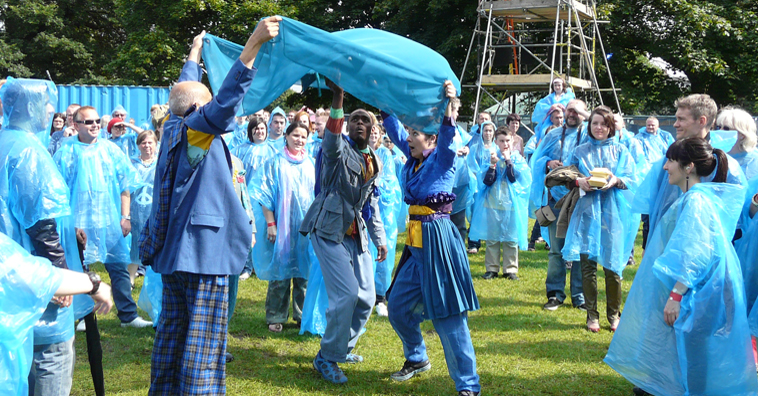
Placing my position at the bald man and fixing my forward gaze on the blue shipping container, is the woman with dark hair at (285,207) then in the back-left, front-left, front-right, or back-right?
front-right

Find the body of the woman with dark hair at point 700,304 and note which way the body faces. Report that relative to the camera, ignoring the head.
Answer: to the viewer's left

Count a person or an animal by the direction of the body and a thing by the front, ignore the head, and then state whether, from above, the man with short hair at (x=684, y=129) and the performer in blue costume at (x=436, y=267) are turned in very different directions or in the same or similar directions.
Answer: same or similar directions

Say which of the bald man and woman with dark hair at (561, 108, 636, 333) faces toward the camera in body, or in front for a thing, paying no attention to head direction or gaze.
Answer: the woman with dark hair

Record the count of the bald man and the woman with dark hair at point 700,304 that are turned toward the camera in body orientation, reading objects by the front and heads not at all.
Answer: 0

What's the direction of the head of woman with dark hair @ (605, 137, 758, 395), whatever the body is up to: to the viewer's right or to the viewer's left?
to the viewer's left

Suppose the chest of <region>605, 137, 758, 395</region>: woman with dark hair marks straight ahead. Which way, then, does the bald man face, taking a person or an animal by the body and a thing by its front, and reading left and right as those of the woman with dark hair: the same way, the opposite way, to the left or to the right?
to the right

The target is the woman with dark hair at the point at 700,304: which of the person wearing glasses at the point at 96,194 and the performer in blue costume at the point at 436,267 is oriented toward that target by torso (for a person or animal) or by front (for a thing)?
the person wearing glasses

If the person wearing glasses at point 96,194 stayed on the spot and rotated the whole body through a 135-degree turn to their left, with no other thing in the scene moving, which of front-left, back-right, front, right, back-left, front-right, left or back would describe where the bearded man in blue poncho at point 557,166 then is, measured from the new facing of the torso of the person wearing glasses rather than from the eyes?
right

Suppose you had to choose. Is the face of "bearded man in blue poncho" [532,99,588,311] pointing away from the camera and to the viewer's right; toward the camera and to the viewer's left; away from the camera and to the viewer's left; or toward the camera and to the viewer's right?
toward the camera and to the viewer's left

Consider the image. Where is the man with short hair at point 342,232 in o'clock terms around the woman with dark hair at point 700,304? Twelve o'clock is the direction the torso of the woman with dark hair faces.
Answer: The man with short hair is roughly at 12 o'clock from the woman with dark hair.

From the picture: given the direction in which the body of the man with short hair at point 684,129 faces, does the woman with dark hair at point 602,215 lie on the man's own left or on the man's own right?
on the man's own right

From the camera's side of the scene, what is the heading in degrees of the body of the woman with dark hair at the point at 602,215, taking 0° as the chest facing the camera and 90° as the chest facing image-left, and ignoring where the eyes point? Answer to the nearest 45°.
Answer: approximately 0°
